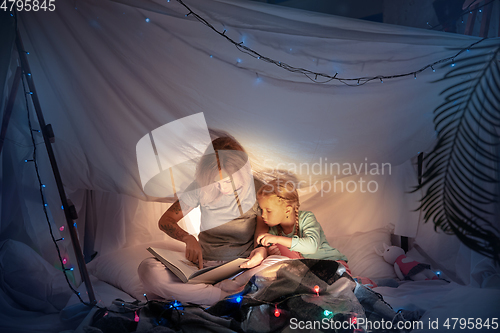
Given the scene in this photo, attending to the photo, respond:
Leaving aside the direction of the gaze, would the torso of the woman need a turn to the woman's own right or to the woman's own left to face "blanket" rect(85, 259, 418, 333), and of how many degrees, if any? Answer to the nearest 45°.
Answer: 0° — they already face it

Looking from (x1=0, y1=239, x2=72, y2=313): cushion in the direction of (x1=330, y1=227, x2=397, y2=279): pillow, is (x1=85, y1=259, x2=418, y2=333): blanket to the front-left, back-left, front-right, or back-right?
front-right

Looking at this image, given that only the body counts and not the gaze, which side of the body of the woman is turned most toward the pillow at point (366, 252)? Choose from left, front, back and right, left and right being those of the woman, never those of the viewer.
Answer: left

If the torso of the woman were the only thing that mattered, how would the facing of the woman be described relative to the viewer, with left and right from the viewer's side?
facing the viewer
